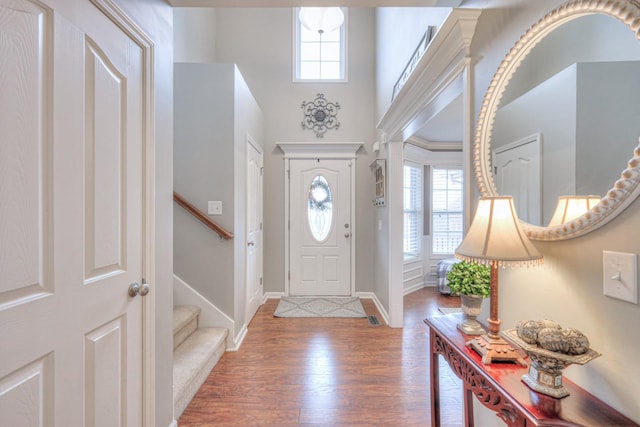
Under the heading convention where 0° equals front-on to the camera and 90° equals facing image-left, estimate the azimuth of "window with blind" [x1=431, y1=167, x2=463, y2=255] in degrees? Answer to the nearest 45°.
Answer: approximately 0°

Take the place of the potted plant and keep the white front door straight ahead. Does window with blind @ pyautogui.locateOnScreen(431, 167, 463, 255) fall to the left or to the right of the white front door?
right

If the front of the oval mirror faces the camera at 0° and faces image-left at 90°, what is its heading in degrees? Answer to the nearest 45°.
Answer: approximately 45°

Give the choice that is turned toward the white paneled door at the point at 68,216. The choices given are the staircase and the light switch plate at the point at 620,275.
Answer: the light switch plate

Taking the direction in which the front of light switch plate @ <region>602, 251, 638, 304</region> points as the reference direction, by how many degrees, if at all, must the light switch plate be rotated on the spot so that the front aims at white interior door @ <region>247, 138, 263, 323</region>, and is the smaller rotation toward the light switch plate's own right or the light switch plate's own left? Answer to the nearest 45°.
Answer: approximately 45° to the light switch plate's own right

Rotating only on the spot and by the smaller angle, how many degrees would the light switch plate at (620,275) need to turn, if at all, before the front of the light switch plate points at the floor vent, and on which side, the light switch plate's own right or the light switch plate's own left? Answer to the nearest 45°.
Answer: approximately 90° to the light switch plate's own right

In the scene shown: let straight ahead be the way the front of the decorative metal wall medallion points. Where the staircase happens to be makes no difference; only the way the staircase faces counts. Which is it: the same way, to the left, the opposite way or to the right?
to the left

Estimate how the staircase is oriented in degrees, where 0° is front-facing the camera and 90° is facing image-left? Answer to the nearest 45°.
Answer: approximately 270°

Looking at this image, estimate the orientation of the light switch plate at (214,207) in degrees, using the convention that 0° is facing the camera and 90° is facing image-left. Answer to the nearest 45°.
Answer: approximately 0°

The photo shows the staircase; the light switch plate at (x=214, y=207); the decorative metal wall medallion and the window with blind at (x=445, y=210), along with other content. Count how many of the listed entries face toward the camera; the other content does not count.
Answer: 3

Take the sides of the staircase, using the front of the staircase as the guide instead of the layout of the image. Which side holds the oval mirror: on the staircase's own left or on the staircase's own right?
on the staircase's own right

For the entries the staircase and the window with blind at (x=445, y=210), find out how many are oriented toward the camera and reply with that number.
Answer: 1
